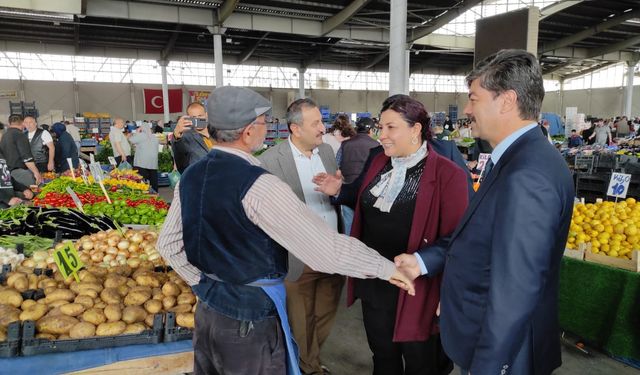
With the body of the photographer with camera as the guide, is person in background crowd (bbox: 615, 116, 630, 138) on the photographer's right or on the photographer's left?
on the photographer's left

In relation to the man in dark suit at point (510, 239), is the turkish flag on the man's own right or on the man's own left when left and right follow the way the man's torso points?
on the man's own right

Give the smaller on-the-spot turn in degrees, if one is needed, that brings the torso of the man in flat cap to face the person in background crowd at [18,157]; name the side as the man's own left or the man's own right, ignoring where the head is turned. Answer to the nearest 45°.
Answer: approximately 90° to the man's own left

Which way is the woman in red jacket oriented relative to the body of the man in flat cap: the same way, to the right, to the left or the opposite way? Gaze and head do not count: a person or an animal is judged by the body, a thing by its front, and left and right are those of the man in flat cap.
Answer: the opposite way

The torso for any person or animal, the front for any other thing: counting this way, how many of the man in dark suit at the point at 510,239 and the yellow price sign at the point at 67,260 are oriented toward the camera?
1

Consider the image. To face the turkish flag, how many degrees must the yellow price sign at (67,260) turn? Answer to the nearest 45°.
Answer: approximately 180°

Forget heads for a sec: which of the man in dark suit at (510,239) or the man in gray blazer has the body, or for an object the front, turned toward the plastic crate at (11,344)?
the man in dark suit

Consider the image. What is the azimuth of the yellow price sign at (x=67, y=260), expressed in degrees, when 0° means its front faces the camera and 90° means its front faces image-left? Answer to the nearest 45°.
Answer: approximately 0°

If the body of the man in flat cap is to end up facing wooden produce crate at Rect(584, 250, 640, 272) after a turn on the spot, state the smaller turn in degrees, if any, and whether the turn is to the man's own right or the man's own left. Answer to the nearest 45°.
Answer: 0° — they already face it

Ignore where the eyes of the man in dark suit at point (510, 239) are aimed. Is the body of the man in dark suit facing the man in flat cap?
yes

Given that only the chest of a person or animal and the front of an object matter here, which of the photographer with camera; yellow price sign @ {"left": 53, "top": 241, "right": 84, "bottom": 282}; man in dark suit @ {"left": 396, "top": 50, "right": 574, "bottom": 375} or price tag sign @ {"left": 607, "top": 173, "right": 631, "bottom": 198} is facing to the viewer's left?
the man in dark suit

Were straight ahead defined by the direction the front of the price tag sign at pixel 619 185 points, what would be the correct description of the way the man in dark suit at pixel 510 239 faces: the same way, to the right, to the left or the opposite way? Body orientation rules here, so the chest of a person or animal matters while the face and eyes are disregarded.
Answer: to the right
